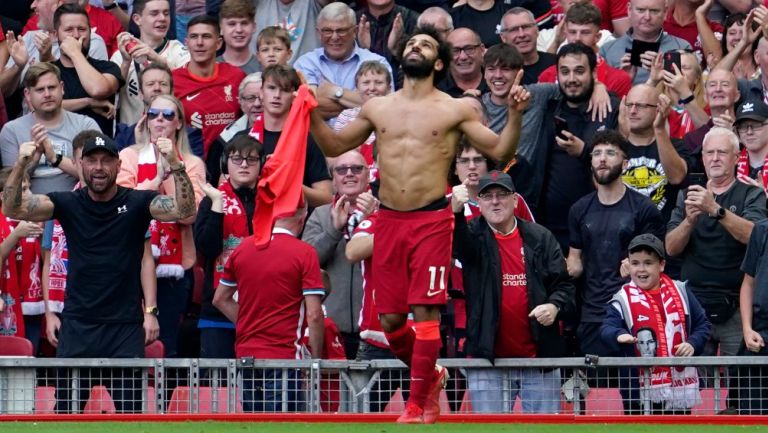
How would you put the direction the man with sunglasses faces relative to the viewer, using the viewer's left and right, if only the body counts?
facing the viewer and to the right of the viewer

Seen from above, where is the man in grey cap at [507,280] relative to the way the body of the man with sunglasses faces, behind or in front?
in front

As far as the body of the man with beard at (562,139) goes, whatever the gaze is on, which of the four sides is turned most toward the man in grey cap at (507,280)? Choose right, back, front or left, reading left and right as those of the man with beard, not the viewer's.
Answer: front

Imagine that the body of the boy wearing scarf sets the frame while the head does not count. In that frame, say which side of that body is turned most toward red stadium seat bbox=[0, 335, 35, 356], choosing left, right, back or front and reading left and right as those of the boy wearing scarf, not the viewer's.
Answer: right

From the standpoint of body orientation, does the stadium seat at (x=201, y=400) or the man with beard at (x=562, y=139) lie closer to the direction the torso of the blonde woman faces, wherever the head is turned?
the stadium seat

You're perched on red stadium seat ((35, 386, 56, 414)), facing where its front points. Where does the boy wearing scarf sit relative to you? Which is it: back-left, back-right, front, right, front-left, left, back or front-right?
left

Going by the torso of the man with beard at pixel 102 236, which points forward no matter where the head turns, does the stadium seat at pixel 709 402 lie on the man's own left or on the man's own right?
on the man's own left

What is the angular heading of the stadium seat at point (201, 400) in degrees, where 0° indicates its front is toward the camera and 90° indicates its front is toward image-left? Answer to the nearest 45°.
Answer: approximately 0°

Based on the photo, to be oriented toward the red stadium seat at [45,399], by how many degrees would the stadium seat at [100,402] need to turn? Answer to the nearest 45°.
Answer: approximately 90° to its right
